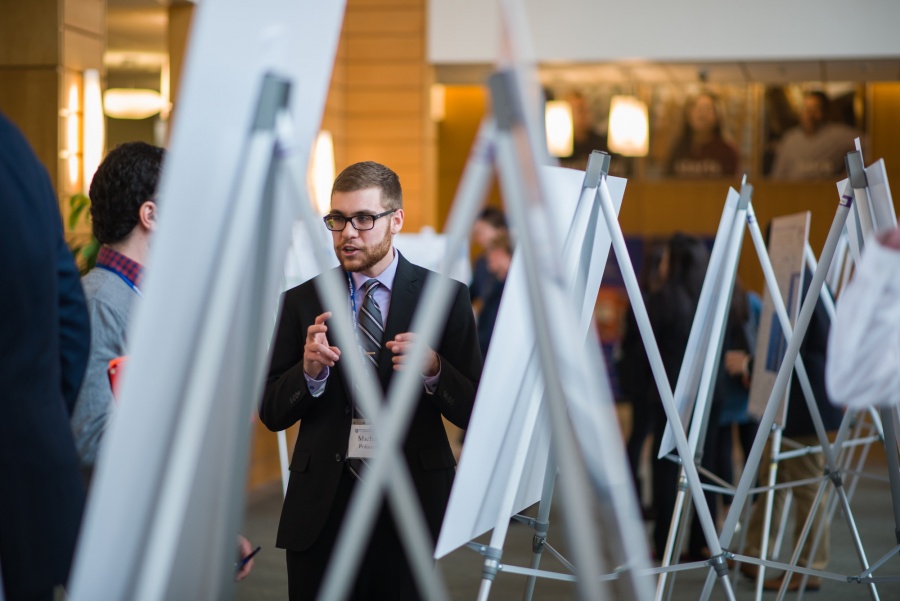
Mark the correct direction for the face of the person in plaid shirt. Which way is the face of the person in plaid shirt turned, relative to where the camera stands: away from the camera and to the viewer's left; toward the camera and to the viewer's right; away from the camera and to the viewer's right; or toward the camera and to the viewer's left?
away from the camera and to the viewer's right

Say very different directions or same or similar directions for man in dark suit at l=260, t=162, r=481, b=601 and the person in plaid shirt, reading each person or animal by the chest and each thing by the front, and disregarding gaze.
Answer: very different directions

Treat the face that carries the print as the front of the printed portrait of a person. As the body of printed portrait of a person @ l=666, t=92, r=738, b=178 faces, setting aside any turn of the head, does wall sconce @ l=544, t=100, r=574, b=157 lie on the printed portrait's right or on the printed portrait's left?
on the printed portrait's right

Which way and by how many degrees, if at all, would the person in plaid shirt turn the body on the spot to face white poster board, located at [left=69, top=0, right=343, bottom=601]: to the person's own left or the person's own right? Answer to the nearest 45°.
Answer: approximately 135° to the person's own right

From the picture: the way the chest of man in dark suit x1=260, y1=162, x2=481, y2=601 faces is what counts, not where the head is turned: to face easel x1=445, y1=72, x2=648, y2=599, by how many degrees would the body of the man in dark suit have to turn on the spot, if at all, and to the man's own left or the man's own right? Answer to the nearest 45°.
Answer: approximately 45° to the man's own left

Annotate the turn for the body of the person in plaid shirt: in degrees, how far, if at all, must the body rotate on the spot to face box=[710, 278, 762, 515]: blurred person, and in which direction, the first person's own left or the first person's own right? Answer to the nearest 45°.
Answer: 0° — they already face them

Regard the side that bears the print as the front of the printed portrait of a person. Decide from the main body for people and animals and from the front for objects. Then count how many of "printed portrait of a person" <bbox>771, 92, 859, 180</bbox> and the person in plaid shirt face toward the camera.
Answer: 1
